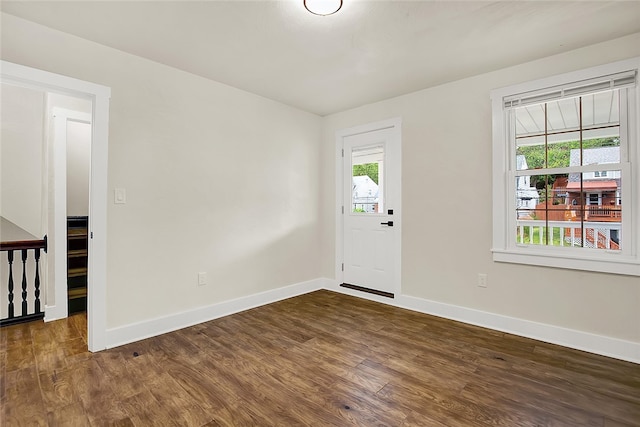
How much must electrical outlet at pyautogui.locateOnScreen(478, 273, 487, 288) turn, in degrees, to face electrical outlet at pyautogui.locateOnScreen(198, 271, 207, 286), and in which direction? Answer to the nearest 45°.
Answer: approximately 45° to its right

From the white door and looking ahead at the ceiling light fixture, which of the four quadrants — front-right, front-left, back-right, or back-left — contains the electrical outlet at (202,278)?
front-right

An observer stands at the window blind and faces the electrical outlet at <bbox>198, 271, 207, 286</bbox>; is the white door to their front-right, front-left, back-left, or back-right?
front-right

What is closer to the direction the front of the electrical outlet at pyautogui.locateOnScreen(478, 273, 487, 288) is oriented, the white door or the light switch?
the light switch

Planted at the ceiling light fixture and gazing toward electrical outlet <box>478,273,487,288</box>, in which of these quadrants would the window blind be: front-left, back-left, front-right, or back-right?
front-right

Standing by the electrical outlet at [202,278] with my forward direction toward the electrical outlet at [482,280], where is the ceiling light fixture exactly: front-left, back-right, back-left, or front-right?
front-right

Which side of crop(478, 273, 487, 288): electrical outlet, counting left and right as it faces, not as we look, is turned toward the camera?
front

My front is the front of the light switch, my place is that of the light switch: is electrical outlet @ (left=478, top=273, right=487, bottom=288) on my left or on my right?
on my left

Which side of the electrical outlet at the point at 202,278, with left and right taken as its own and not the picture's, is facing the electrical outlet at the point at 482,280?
front

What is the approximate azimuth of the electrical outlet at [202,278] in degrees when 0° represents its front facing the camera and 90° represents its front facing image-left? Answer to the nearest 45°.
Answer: approximately 315°
